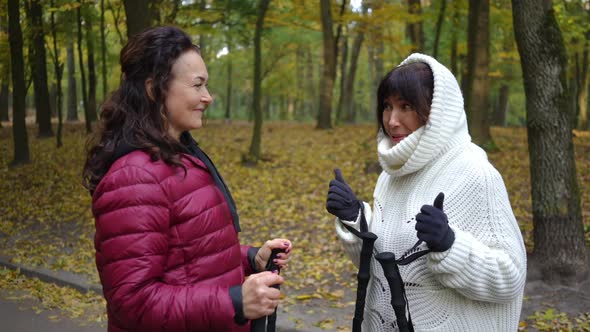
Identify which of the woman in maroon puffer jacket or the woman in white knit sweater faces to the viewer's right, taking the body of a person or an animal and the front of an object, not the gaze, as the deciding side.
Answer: the woman in maroon puffer jacket

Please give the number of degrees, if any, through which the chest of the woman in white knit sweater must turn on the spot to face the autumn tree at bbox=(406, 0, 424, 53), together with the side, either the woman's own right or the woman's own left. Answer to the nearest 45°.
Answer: approximately 135° to the woman's own right

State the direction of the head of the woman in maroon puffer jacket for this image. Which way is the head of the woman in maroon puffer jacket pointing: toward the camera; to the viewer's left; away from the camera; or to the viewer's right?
to the viewer's right

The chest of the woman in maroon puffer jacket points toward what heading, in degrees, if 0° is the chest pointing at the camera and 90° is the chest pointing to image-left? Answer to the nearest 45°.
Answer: approximately 270°

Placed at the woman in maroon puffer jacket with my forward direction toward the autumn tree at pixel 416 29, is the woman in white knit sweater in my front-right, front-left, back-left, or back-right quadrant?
front-right

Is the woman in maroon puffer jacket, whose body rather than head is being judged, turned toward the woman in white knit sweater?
yes

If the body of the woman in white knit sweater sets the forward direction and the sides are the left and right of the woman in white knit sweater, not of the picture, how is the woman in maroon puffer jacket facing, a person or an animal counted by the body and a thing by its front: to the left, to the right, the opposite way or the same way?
the opposite way

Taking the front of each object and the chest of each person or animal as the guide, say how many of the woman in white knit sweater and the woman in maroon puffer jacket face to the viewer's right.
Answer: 1

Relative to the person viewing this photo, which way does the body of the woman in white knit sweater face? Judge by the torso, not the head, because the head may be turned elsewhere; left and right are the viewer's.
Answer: facing the viewer and to the left of the viewer

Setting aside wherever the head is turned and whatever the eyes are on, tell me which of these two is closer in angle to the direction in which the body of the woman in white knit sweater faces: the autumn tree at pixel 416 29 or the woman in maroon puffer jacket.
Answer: the woman in maroon puffer jacket

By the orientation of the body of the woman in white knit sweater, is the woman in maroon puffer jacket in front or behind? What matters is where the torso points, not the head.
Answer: in front

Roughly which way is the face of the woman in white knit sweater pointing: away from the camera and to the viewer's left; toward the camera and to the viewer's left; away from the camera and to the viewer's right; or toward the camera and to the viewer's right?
toward the camera and to the viewer's left
